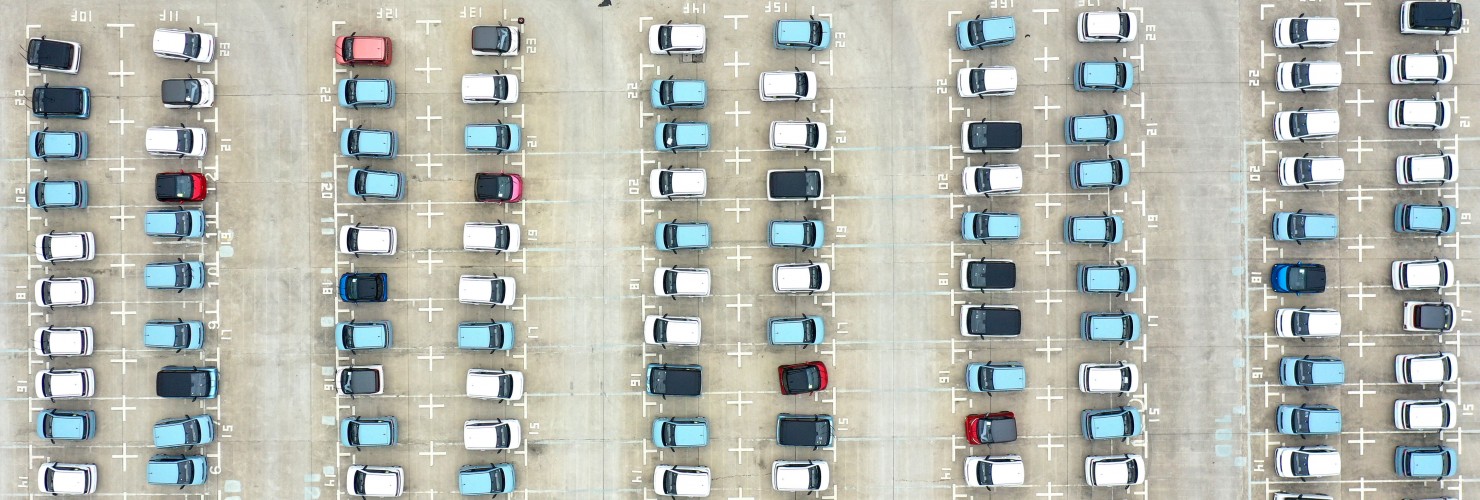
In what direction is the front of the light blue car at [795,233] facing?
to the viewer's right

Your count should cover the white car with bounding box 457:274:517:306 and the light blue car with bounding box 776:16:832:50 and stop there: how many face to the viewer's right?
2

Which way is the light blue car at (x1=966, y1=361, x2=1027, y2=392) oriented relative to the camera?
to the viewer's left

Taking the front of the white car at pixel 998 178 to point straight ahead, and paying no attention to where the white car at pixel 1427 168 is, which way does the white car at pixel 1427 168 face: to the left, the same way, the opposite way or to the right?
the opposite way

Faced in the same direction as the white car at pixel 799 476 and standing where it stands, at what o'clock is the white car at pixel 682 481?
the white car at pixel 682 481 is roughly at 6 o'clock from the white car at pixel 799 476.

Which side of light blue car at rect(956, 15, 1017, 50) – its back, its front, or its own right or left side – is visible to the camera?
left

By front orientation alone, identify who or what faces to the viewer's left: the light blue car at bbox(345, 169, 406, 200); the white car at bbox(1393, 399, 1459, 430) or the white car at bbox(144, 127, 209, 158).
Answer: the light blue car

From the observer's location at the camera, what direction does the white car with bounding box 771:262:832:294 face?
facing to the right of the viewer

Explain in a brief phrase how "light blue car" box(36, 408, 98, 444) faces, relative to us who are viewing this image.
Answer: facing to the left of the viewer

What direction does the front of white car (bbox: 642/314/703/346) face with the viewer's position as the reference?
facing to the left of the viewer

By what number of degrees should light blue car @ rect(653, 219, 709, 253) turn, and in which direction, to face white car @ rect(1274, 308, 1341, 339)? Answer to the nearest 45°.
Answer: approximately 180°

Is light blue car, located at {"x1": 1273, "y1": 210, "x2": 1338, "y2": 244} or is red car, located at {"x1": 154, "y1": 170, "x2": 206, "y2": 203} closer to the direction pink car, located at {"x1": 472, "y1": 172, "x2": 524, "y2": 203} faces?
the light blue car
